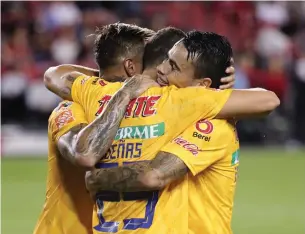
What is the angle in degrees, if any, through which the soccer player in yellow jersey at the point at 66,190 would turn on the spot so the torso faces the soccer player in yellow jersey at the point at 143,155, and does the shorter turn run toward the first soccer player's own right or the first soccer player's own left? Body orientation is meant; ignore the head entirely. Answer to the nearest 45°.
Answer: approximately 45° to the first soccer player's own right

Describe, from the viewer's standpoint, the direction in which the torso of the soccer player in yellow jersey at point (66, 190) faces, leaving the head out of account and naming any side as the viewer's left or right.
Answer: facing to the right of the viewer
